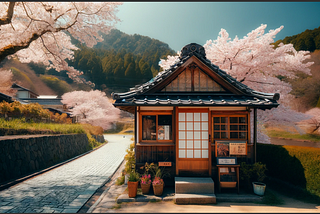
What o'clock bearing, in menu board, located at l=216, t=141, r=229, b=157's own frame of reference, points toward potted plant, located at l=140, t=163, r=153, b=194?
The potted plant is roughly at 2 o'clock from the menu board.

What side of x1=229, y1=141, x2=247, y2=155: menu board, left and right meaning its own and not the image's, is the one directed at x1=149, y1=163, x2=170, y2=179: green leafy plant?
right

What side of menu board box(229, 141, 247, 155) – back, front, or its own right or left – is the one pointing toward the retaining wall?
right

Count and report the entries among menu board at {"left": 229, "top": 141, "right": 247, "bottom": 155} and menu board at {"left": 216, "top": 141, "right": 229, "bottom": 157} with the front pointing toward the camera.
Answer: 2

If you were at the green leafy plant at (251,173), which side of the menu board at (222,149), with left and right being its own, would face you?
left
